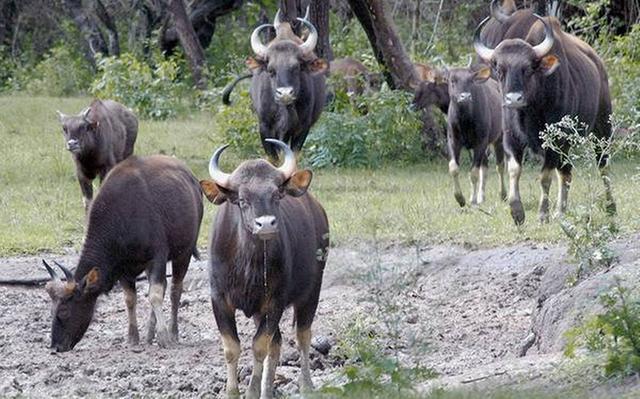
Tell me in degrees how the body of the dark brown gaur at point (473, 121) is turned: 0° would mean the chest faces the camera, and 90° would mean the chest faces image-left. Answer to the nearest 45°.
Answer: approximately 45°

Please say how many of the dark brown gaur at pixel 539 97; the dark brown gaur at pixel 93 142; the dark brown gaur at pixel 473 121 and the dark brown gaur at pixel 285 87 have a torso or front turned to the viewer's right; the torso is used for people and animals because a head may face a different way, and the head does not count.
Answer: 0

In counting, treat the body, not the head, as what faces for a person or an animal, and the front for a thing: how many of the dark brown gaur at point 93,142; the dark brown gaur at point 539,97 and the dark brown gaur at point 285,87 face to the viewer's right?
0

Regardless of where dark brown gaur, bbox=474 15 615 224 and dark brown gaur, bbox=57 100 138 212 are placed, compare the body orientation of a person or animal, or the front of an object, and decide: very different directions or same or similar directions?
same or similar directions

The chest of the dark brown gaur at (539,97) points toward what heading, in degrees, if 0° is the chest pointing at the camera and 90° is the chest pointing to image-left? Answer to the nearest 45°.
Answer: approximately 45°

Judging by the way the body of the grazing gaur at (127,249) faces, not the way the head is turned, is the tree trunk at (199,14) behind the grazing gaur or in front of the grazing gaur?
behind

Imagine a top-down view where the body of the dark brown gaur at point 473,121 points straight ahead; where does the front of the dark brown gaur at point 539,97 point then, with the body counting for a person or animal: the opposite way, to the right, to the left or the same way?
the same way

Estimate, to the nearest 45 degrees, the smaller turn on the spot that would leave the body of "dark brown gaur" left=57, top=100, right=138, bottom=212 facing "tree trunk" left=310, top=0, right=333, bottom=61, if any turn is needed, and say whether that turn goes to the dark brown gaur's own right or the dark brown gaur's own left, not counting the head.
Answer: approximately 180°

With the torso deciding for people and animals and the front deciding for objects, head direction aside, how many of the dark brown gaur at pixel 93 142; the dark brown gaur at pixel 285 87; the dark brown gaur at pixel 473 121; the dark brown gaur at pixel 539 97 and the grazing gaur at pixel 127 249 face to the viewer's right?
0

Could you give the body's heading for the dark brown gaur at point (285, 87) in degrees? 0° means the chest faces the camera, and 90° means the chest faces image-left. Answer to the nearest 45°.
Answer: approximately 0°

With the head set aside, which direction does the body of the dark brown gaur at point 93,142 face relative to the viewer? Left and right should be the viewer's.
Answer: facing the viewer and to the left of the viewer

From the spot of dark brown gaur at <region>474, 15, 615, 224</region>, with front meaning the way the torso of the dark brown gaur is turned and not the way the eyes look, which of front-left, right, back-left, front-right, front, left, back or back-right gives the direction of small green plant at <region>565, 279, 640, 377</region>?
front-left

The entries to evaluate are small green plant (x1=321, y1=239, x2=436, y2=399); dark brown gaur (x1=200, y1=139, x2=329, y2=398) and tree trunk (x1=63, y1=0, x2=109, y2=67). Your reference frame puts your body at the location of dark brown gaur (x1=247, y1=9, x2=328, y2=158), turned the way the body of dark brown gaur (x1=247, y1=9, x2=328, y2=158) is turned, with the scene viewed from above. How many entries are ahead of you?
2

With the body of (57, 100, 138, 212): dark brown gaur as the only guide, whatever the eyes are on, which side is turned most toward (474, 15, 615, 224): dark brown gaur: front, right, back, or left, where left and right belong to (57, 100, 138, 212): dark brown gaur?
left

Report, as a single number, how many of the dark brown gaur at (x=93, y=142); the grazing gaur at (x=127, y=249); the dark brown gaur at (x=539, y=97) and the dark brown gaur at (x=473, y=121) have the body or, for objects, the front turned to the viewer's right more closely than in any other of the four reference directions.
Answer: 0

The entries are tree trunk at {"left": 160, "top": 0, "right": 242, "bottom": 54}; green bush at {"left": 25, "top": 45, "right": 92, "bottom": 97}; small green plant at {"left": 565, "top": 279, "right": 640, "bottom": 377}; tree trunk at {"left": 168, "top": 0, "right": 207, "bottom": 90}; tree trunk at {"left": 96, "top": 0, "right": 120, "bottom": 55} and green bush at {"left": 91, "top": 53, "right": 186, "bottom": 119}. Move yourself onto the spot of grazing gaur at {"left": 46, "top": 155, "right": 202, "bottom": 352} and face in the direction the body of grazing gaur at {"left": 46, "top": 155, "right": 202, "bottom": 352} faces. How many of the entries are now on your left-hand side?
1

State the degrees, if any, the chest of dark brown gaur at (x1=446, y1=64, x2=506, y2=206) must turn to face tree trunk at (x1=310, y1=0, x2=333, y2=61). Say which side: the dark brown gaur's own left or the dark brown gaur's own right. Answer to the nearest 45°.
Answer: approximately 90° to the dark brown gaur's own right

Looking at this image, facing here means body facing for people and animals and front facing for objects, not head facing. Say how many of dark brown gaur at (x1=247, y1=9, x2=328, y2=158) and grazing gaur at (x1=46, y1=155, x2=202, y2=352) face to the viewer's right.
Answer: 0
